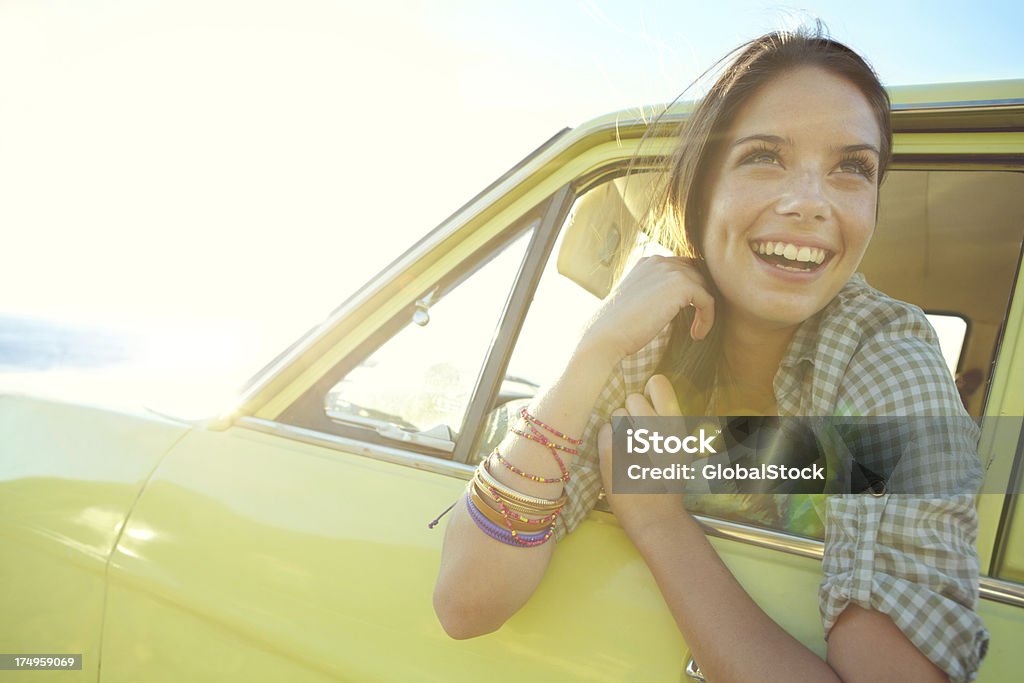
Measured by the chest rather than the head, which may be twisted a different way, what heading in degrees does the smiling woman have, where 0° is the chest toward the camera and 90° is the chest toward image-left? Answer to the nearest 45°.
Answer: approximately 0°
